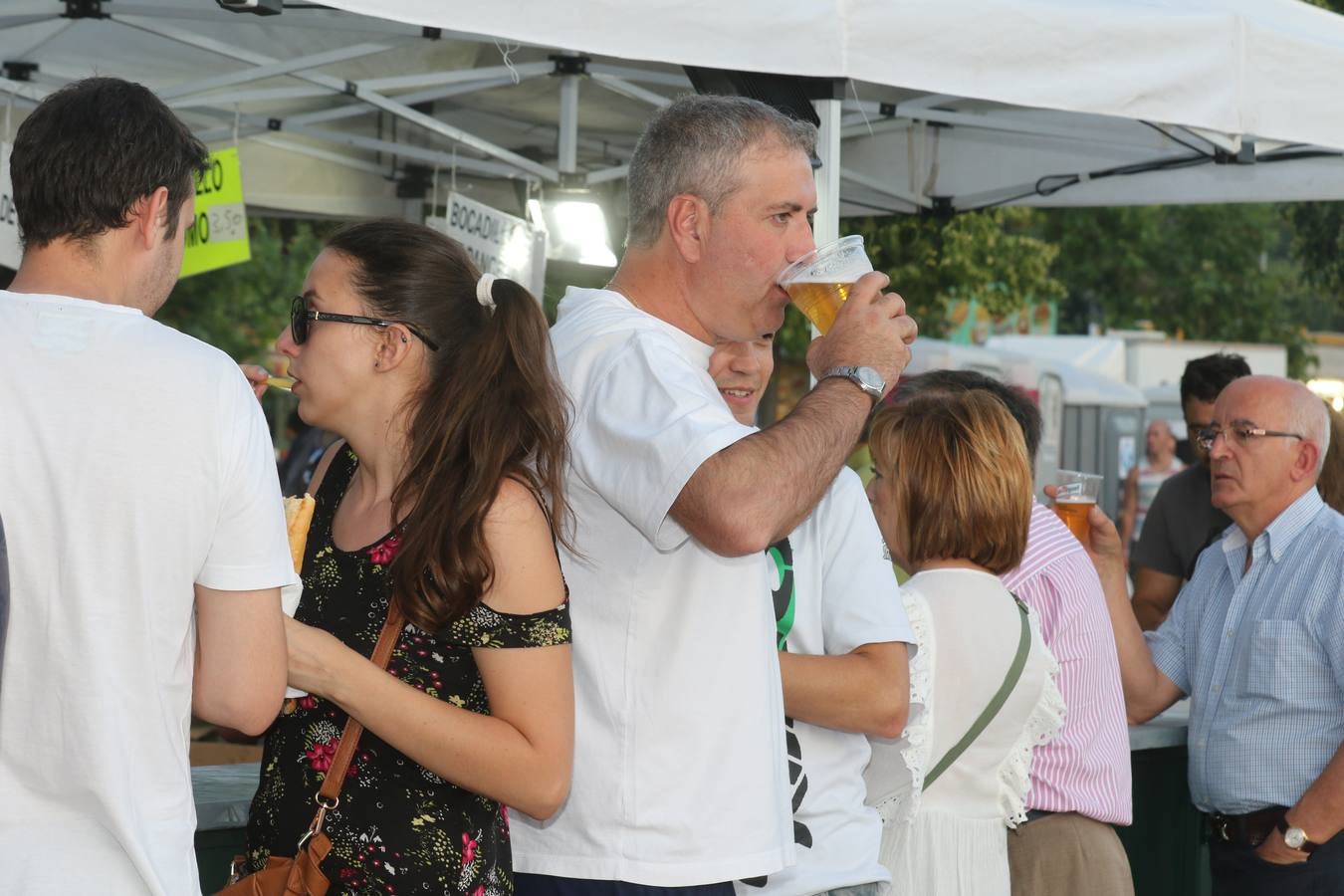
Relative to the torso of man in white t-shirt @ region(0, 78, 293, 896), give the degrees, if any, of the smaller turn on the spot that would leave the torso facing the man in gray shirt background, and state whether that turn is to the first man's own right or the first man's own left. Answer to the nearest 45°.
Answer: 0° — they already face them

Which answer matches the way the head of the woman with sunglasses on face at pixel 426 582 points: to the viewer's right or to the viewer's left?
to the viewer's left

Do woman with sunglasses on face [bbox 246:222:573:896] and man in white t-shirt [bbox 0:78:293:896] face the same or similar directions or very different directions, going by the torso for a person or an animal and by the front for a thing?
very different directions

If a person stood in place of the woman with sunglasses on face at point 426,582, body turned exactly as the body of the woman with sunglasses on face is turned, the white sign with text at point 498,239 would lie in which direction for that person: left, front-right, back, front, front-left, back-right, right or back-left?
back-right

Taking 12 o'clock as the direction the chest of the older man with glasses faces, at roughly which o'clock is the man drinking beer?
The man drinking beer is roughly at 11 o'clock from the older man with glasses.

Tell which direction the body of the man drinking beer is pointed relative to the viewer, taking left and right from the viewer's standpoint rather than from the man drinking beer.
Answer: facing to the right of the viewer

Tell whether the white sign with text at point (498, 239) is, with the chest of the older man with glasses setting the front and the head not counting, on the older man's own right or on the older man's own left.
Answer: on the older man's own right

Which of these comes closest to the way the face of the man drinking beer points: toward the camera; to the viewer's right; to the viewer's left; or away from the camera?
to the viewer's right

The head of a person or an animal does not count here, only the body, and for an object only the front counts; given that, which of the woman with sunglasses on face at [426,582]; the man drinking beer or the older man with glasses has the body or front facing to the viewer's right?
the man drinking beer

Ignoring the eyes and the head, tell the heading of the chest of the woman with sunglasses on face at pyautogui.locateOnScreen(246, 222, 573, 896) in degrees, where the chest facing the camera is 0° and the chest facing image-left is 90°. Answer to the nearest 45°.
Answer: approximately 45°

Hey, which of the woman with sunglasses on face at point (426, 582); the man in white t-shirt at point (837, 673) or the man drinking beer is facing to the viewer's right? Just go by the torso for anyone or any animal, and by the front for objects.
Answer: the man drinking beer

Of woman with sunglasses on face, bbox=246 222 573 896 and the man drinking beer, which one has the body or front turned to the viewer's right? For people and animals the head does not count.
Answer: the man drinking beer
